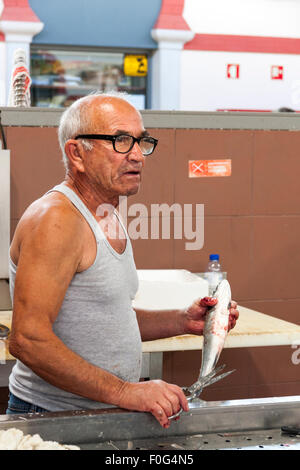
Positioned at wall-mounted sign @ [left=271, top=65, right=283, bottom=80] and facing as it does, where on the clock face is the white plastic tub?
The white plastic tub is roughly at 12 o'clock from the wall-mounted sign.

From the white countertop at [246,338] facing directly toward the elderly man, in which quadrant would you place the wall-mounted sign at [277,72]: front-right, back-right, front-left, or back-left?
back-right

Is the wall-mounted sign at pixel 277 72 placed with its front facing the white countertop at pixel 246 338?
yes

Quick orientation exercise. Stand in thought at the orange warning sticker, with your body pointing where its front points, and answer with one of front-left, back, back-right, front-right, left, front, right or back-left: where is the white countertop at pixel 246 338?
front

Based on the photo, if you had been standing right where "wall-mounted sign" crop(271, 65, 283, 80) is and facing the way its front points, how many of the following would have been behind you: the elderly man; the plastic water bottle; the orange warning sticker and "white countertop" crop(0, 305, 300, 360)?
0

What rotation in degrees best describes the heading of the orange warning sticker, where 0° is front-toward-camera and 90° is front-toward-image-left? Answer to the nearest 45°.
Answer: approximately 0°

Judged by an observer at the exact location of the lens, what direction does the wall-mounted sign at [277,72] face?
facing the viewer

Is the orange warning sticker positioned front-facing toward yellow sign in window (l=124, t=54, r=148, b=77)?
no

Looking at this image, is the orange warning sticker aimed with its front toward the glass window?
no

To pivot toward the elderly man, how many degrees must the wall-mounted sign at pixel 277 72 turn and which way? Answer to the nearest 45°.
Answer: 0° — it already faces them

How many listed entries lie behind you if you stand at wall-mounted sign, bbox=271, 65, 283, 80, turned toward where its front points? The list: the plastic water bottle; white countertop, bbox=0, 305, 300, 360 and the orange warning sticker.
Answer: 0

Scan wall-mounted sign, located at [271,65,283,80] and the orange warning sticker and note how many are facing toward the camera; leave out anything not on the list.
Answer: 2

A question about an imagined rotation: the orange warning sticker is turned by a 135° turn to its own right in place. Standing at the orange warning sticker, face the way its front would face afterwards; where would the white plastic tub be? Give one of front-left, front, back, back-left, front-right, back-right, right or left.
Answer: back-left

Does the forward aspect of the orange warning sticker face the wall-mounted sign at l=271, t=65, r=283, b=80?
no

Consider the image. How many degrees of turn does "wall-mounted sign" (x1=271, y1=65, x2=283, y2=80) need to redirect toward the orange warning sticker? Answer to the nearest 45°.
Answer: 0° — it already faces it

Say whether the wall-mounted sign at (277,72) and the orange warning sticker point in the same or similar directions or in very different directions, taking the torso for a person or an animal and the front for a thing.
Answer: same or similar directions

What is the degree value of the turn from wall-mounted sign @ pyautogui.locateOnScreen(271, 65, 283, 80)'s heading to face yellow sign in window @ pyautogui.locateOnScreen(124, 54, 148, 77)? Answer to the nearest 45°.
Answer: approximately 90° to its right
